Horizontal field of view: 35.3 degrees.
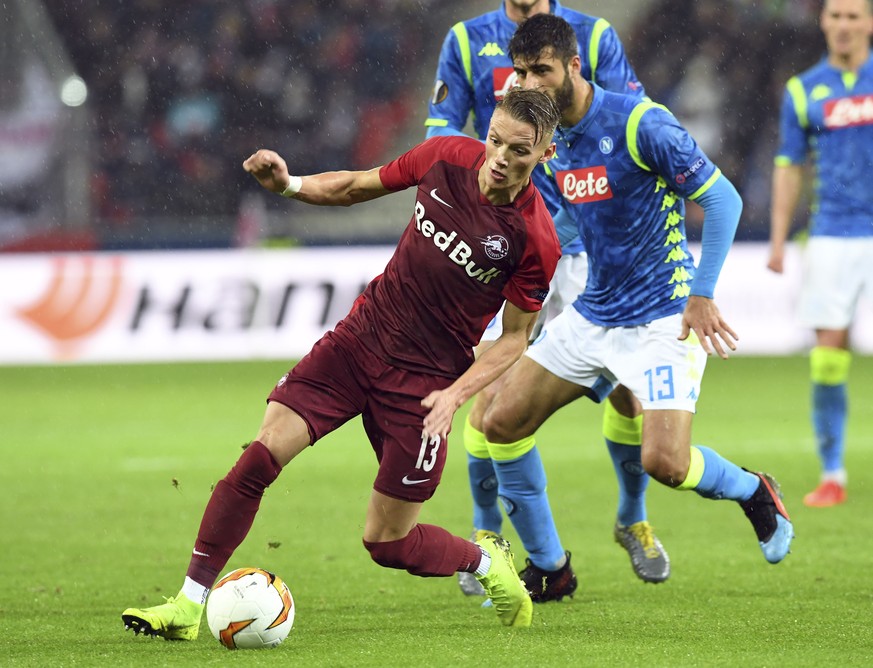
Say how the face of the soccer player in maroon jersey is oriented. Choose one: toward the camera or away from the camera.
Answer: toward the camera

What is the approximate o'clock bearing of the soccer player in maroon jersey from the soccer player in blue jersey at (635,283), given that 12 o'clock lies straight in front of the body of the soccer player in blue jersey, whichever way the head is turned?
The soccer player in maroon jersey is roughly at 12 o'clock from the soccer player in blue jersey.

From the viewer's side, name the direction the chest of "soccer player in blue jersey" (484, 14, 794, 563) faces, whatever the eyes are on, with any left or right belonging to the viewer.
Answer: facing the viewer and to the left of the viewer

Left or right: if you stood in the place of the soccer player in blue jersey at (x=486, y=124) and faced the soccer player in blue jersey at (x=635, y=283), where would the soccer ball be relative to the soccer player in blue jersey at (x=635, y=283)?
right

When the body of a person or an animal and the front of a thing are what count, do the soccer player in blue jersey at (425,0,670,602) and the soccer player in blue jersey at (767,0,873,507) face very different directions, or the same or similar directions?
same or similar directions

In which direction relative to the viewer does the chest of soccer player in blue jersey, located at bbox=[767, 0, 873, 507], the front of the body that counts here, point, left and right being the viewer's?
facing the viewer

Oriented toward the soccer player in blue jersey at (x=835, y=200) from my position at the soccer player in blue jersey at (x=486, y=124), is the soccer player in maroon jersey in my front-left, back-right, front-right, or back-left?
back-right

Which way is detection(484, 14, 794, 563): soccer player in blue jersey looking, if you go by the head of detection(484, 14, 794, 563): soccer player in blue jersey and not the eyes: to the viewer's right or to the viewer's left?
to the viewer's left

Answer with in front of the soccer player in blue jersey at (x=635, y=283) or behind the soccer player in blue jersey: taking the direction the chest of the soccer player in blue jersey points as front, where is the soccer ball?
in front

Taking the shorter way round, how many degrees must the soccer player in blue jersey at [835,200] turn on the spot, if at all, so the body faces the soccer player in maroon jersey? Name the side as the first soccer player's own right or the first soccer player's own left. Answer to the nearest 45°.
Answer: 0° — they already face them

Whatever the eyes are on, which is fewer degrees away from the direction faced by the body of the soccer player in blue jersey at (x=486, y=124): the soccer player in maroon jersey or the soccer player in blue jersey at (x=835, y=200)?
the soccer player in maroon jersey

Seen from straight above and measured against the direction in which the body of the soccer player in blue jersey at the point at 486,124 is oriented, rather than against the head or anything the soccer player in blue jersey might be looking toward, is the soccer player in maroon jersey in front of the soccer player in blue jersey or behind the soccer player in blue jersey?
in front

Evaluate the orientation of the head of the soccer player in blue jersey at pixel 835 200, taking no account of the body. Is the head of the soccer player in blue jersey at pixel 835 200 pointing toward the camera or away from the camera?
toward the camera

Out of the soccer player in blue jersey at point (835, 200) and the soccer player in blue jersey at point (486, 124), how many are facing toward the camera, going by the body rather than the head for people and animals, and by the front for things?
2
